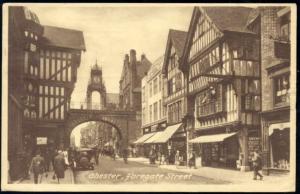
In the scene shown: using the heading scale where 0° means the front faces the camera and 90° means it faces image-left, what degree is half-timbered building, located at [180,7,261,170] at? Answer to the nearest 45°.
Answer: approximately 45°

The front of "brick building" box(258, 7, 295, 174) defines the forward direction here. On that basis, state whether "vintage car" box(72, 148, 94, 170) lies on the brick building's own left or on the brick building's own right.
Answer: on the brick building's own right

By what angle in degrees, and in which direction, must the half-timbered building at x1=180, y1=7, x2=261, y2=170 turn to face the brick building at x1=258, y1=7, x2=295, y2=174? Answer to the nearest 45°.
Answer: approximately 90° to its left

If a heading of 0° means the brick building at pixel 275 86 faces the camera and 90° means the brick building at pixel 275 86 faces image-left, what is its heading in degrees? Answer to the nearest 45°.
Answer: approximately 45°

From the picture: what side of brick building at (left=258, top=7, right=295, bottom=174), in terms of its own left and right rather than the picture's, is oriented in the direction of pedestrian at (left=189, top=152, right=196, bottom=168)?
right

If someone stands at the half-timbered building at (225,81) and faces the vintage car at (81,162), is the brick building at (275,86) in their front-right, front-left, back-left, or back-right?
back-left
